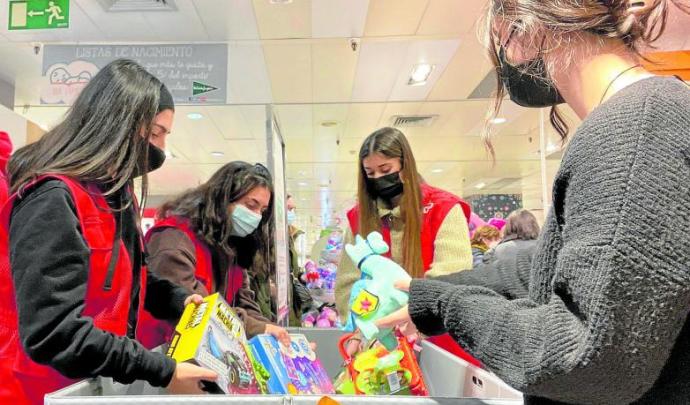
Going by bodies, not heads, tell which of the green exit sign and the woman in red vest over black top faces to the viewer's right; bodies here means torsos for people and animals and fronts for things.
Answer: the woman in red vest over black top

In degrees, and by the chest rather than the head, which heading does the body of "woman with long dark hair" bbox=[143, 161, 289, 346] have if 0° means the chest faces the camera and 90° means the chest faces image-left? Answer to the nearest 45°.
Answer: approximately 315°

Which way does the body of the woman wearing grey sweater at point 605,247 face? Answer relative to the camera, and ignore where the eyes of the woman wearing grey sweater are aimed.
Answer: to the viewer's left

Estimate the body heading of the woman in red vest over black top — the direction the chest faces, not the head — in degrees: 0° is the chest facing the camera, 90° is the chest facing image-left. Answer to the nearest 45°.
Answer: approximately 270°

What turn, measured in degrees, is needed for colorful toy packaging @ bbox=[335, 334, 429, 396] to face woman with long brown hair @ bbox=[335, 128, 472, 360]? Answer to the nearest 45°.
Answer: approximately 180°

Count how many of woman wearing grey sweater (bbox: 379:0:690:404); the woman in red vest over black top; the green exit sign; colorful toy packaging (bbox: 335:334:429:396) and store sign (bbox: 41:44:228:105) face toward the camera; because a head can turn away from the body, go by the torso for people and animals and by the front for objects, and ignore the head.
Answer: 3

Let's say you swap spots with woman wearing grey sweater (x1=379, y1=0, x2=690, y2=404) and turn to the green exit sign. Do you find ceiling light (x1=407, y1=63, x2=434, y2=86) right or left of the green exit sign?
right

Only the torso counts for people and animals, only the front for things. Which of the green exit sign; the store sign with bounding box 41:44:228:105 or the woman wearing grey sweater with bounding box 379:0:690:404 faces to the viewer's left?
the woman wearing grey sweater

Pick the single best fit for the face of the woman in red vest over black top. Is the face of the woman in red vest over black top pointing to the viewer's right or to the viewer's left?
to the viewer's right

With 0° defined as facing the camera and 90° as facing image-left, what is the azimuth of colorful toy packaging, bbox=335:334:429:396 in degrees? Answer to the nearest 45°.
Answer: approximately 0°

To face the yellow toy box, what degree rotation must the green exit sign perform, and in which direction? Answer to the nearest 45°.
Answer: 0° — it already faces it
